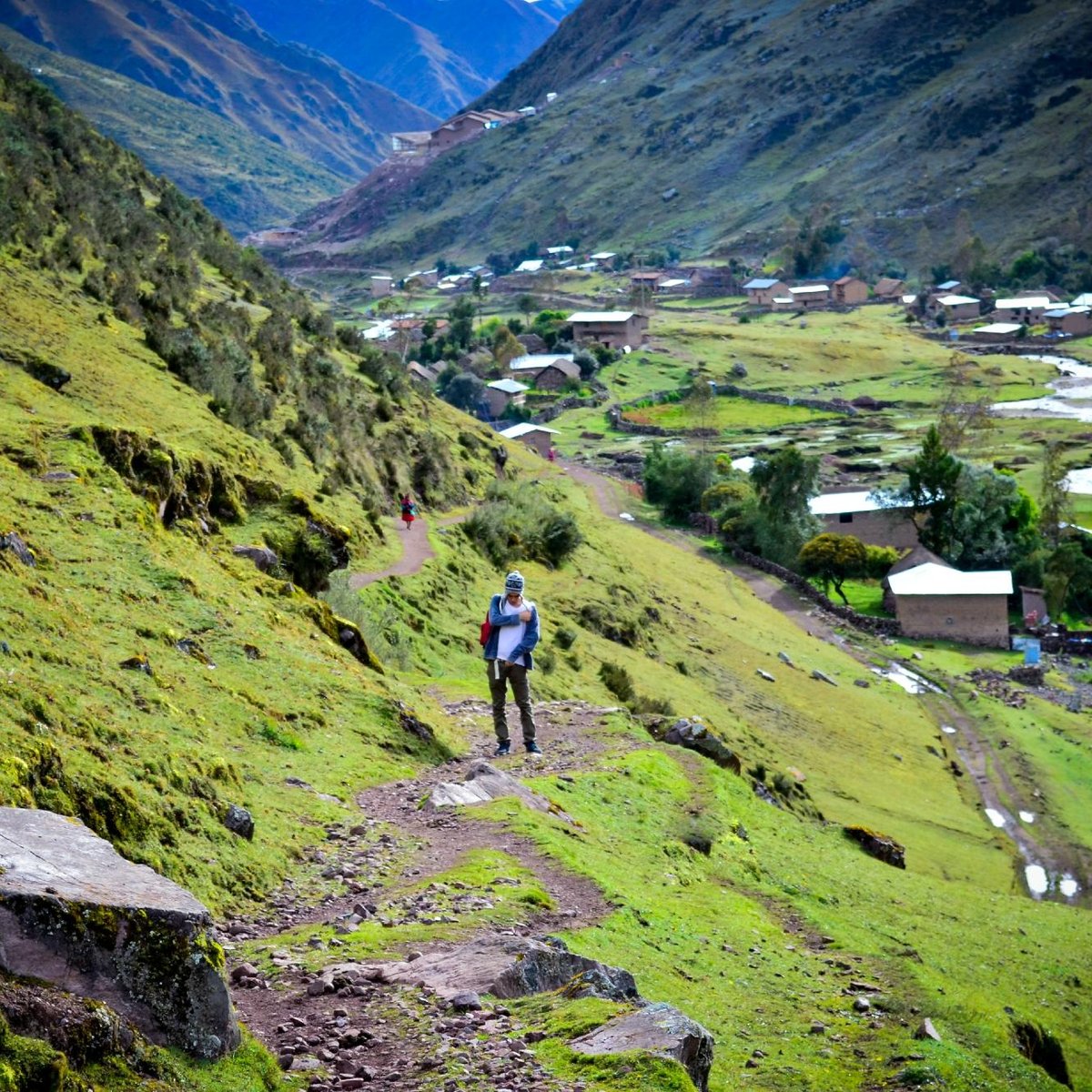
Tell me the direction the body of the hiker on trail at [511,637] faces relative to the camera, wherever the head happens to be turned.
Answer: toward the camera

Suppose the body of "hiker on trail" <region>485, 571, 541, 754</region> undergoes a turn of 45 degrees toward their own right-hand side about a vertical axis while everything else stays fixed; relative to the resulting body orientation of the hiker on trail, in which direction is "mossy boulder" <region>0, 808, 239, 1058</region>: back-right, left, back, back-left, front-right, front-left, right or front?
front-left

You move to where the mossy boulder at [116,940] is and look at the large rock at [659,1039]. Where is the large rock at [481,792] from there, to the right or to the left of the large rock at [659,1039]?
left

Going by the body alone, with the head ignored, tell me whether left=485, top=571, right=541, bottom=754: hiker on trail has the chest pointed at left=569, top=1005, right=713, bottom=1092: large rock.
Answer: yes

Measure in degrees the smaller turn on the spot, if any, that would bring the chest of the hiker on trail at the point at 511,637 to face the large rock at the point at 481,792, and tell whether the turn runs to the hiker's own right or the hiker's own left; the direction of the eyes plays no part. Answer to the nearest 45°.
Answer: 0° — they already face it

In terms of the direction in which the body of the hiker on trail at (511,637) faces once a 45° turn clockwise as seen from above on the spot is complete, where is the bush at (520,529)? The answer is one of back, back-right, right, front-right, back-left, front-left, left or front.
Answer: back-right

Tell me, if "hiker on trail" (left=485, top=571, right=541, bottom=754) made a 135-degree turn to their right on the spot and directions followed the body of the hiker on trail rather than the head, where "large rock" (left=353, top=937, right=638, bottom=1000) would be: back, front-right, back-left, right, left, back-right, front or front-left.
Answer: back-left
